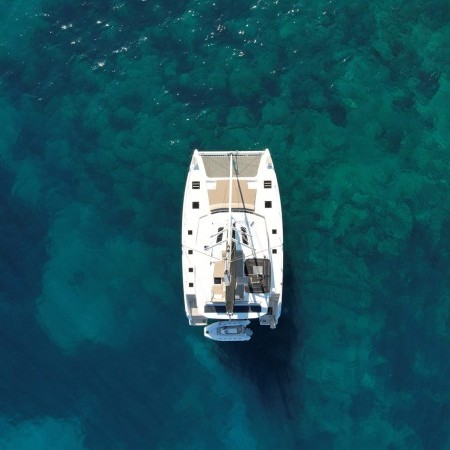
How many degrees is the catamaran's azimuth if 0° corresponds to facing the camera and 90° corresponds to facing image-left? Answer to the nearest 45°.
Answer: approximately 180°
